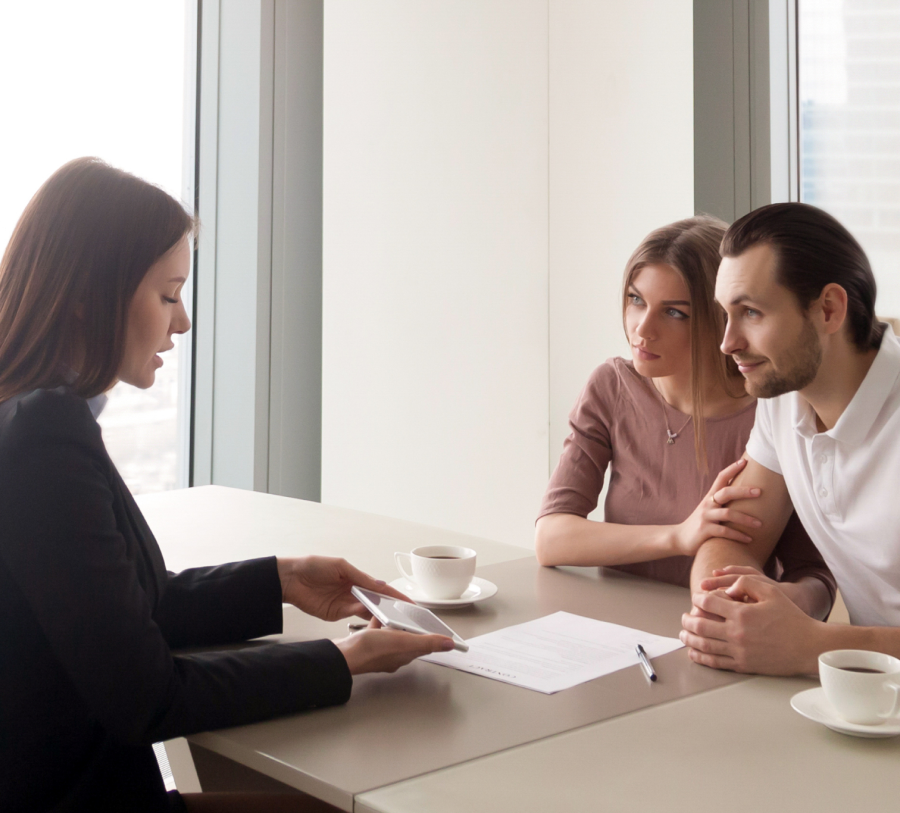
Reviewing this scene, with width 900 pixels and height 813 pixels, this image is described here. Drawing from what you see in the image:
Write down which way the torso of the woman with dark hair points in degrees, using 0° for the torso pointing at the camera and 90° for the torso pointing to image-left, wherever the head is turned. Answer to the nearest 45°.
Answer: approximately 270°

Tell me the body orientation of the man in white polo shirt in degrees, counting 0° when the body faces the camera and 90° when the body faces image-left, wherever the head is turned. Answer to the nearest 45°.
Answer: approximately 45°

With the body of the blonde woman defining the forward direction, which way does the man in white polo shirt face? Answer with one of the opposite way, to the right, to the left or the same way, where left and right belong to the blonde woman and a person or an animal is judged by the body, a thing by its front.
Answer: the same way

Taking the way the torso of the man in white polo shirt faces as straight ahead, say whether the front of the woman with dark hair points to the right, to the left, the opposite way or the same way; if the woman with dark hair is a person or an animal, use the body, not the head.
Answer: the opposite way

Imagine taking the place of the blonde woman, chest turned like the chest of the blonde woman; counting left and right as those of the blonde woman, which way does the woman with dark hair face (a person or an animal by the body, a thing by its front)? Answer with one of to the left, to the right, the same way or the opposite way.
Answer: the opposite way

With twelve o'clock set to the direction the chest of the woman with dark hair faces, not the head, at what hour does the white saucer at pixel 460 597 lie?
The white saucer is roughly at 11 o'clock from the woman with dark hair.

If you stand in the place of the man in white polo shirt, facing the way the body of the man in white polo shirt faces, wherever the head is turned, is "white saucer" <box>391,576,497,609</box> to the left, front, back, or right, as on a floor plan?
front

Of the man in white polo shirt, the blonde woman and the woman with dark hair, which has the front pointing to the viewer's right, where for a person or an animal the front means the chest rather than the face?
the woman with dark hair

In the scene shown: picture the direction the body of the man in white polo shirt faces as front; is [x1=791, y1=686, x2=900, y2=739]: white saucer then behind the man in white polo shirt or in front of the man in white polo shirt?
in front

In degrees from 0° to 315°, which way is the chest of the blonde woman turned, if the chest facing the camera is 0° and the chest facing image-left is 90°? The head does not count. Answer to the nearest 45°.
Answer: approximately 45°

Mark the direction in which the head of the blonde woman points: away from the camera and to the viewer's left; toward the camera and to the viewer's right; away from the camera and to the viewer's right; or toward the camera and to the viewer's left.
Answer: toward the camera and to the viewer's left

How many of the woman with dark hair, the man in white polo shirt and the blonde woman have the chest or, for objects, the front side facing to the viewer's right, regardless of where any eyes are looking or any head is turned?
1

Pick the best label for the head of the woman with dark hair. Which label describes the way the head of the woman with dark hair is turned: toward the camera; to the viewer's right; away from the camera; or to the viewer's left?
to the viewer's right

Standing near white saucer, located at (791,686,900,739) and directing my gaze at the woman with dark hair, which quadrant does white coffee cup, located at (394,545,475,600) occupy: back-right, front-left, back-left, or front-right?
front-right
